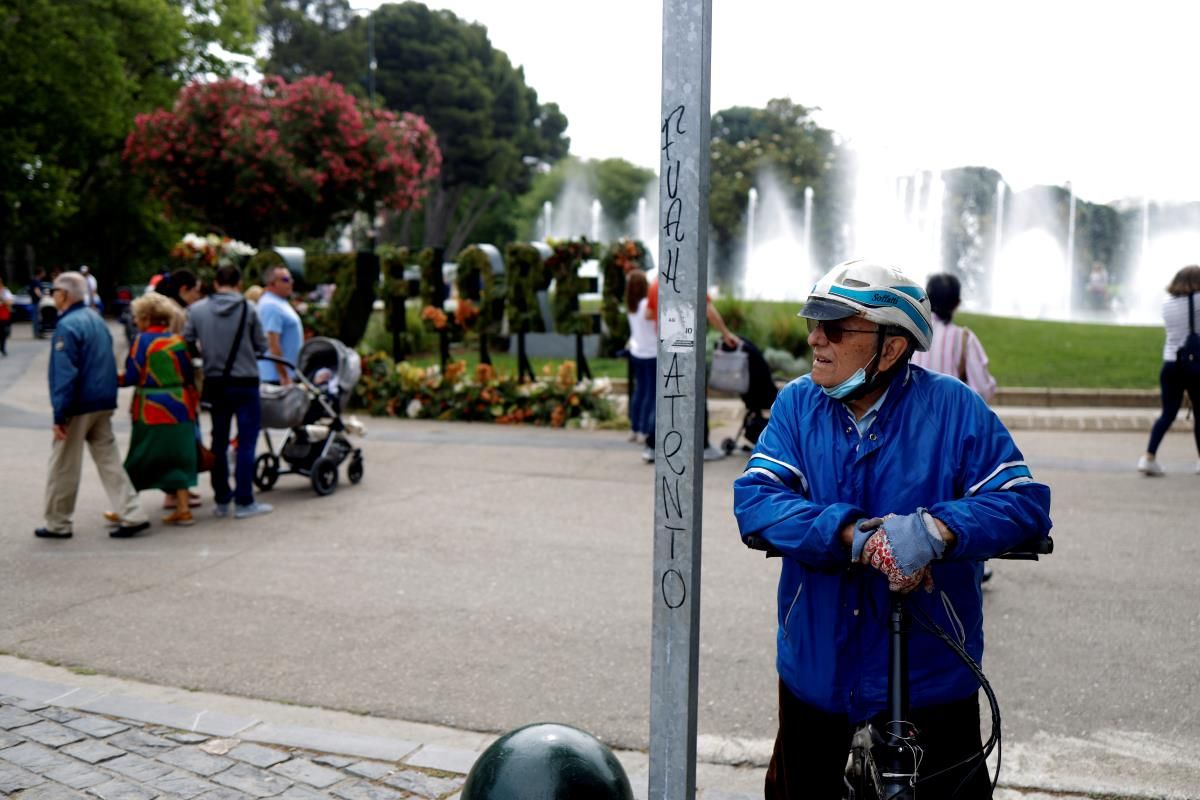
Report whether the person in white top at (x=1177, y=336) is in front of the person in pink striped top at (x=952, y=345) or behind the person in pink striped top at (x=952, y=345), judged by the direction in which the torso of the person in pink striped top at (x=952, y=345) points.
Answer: in front

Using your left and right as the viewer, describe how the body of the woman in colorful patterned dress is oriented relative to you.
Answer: facing away from the viewer and to the left of the viewer

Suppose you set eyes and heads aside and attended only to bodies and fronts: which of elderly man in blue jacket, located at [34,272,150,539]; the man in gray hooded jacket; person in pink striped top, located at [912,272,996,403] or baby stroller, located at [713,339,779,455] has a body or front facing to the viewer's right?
the baby stroller

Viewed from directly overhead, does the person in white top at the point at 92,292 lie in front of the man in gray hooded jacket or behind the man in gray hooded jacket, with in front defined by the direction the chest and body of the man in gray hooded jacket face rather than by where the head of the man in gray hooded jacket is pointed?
in front

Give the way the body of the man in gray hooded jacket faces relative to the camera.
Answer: away from the camera

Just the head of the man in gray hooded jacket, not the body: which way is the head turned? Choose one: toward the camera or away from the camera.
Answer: away from the camera

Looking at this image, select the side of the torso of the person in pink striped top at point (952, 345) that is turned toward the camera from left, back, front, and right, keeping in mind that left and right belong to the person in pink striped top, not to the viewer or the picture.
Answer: back

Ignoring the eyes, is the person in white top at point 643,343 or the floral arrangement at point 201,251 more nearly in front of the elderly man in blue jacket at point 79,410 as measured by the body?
the floral arrangement

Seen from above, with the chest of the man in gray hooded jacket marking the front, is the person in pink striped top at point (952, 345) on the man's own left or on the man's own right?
on the man's own right

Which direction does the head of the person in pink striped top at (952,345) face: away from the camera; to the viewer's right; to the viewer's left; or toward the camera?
away from the camera

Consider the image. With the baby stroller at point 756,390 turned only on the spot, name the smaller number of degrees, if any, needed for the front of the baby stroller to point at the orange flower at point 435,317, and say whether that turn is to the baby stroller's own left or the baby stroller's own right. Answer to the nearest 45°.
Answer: approximately 135° to the baby stroller's own left

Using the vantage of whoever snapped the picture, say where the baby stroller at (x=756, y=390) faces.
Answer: facing to the right of the viewer

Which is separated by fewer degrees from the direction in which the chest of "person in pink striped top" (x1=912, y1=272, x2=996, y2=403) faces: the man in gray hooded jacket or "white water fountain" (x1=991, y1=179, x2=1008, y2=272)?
the white water fountain

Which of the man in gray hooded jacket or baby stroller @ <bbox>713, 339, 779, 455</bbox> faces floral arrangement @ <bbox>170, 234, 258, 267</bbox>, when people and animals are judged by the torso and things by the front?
the man in gray hooded jacket
